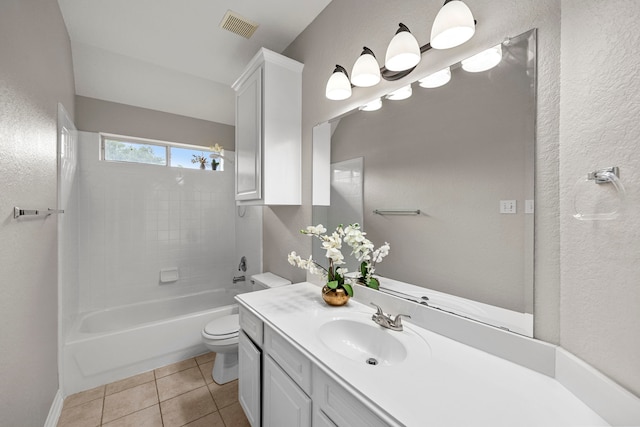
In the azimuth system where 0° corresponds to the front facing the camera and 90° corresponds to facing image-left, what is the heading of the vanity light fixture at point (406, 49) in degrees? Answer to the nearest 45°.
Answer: approximately 45°

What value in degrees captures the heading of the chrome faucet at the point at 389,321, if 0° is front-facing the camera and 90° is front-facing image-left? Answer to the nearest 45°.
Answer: approximately 45°

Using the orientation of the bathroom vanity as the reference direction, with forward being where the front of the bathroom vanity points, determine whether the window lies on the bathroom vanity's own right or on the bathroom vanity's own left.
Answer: on the bathroom vanity's own right

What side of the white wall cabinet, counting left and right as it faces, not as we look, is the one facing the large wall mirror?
left
